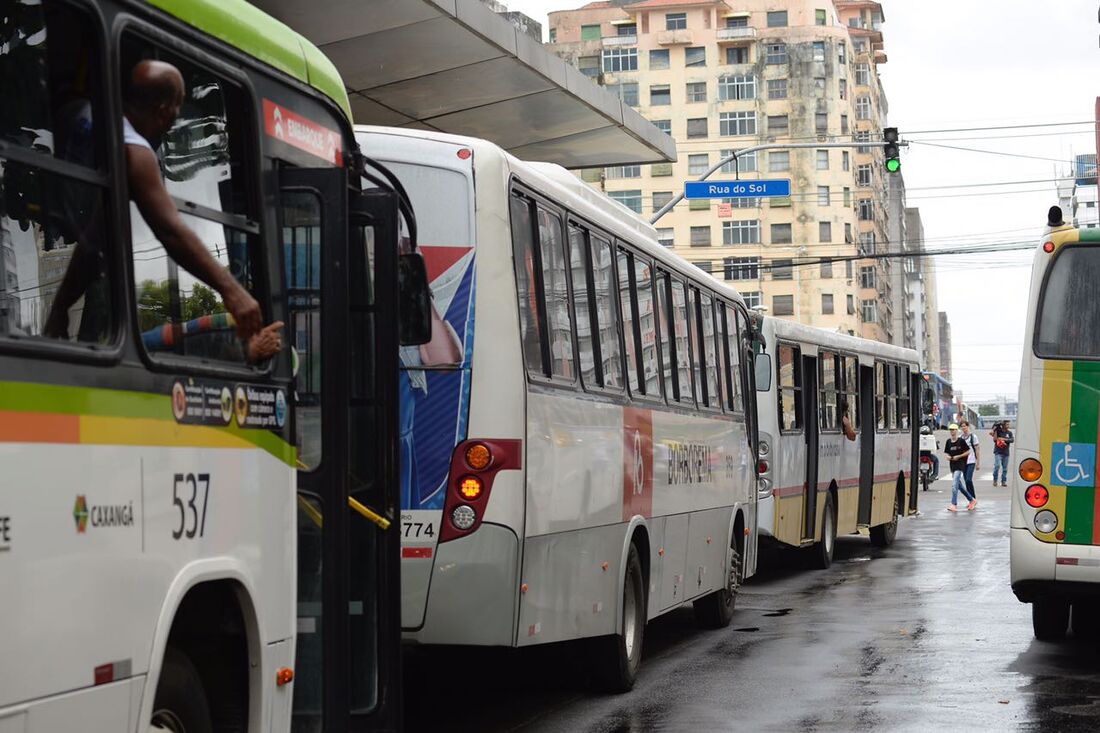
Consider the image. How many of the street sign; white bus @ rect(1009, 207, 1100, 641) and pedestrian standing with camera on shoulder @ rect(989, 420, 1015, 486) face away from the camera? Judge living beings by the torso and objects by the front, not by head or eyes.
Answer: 1

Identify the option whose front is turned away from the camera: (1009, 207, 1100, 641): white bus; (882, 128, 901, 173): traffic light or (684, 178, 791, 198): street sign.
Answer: the white bus

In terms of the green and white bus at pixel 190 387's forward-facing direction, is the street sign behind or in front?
in front

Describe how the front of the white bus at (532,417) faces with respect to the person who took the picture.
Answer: facing away from the viewer and to the right of the viewer

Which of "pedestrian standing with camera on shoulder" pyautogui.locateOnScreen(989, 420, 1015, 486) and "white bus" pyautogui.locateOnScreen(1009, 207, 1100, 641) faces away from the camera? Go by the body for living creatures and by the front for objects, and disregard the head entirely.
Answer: the white bus

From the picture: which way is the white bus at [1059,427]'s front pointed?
away from the camera

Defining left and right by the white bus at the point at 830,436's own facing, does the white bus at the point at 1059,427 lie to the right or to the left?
on its right

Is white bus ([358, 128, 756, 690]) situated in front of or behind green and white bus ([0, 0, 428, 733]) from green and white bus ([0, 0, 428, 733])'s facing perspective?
in front

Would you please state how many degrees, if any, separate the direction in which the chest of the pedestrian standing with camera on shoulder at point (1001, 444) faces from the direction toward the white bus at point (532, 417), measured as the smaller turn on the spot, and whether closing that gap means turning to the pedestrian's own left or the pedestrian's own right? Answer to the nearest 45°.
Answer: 0° — they already face it
